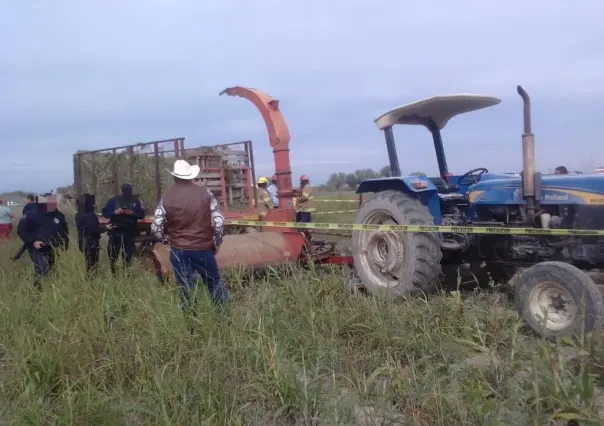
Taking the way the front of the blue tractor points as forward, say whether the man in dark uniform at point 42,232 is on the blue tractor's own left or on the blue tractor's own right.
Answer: on the blue tractor's own right

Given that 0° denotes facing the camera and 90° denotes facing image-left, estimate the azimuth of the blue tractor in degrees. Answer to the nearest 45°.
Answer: approximately 315°

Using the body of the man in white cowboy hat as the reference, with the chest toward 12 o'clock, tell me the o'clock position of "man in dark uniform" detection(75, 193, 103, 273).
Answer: The man in dark uniform is roughly at 11 o'clock from the man in white cowboy hat.

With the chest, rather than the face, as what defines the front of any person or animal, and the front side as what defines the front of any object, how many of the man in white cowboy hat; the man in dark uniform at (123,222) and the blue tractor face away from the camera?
1

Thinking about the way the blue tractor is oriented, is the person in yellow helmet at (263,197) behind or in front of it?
behind

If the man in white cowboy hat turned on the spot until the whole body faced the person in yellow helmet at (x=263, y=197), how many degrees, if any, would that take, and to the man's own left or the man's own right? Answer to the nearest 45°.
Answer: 0° — they already face them

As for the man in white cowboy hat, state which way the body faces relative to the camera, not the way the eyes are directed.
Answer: away from the camera

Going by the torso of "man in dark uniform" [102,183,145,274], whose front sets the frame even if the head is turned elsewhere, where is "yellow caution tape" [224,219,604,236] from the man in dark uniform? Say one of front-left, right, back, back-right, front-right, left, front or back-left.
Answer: front-left

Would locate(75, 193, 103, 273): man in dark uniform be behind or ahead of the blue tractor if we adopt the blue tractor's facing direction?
behind

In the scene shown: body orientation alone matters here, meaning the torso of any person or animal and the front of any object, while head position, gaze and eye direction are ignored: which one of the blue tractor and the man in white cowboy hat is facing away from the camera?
the man in white cowboy hat

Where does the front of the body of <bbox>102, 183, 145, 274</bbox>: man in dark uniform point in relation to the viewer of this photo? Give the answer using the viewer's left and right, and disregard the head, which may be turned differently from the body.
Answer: facing the viewer

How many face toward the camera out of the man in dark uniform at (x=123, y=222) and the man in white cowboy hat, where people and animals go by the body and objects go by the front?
1

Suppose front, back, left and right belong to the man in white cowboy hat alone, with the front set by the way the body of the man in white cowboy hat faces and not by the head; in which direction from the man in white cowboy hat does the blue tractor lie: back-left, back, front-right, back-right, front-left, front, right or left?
right

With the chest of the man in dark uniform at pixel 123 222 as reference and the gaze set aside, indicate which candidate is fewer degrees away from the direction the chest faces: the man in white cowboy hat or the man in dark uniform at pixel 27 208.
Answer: the man in white cowboy hat

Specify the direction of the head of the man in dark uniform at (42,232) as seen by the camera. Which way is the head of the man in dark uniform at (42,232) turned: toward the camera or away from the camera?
toward the camera

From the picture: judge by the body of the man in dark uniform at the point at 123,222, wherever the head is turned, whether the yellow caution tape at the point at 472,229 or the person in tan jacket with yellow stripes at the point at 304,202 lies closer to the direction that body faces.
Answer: the yellow caution tape

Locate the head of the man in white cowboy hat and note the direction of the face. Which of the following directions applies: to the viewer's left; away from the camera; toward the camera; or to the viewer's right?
away from the camera
